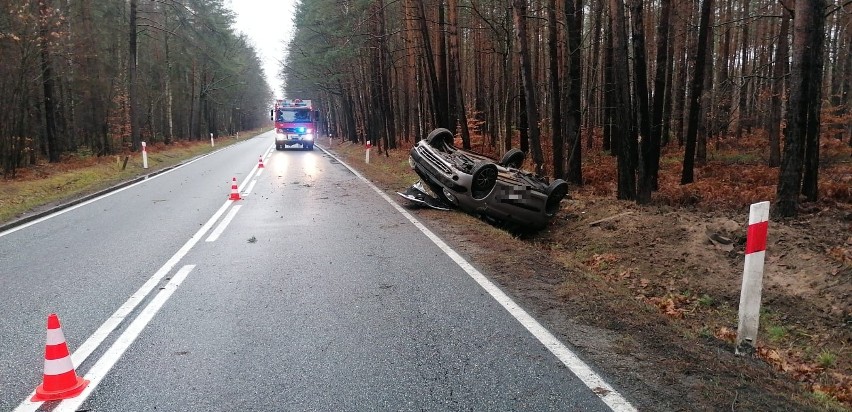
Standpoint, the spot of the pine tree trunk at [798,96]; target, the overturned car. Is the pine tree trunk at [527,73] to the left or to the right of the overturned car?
right

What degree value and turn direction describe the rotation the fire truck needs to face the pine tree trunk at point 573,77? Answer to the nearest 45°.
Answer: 0° — it already faces it

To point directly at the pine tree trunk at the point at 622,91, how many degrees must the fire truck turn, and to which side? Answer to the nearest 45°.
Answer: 0° — it already faces it

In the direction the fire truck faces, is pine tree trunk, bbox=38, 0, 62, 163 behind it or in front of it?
in front

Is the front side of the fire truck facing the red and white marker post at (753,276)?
yes

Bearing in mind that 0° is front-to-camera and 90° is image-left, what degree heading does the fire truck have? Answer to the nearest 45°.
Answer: approximately 0°

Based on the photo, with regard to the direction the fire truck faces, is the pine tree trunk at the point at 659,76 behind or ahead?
ahead

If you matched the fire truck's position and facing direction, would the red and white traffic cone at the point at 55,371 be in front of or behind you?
in front

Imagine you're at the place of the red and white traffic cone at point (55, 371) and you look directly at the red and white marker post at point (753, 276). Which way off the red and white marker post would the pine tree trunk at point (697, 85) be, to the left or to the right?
left
